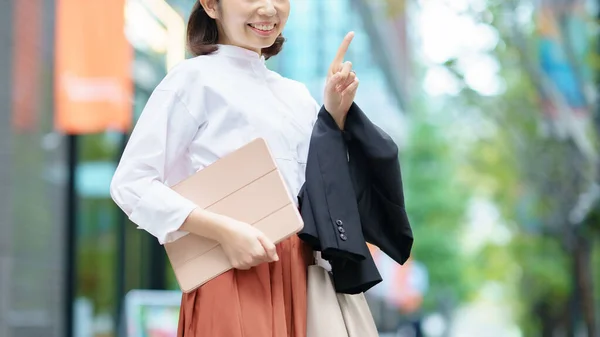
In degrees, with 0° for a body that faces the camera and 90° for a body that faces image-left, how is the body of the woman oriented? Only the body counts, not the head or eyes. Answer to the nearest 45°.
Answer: approximately 315°
